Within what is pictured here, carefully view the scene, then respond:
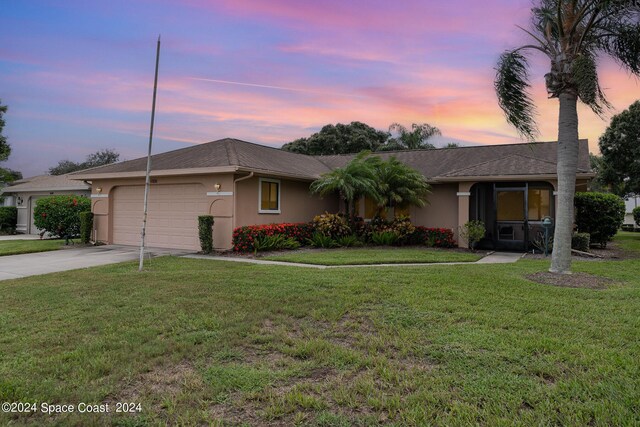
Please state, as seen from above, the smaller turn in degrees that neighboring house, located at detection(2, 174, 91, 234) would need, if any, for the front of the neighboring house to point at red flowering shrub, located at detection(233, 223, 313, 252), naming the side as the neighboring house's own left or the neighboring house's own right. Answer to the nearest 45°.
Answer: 0° — it already faces it

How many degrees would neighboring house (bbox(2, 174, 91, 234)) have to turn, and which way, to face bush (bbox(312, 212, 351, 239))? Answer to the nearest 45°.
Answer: approximately 45° to its left

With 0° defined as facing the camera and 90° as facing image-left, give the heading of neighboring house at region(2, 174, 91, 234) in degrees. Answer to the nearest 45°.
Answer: approximately 0°

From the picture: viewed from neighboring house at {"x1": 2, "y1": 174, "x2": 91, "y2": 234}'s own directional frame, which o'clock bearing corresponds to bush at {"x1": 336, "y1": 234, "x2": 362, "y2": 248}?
The bush is roughly at 11 o'clock from the neighboring house.

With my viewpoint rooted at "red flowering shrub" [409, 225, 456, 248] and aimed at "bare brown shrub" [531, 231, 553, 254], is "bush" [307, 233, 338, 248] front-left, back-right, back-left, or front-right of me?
back-right

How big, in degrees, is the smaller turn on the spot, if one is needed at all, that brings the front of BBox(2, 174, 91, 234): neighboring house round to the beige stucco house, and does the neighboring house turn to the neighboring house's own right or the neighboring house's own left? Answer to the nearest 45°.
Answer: approximately 45° to the neighboring house's own left

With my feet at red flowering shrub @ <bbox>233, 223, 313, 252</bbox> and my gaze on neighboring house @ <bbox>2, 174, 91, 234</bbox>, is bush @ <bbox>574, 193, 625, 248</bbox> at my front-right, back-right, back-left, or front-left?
back-right

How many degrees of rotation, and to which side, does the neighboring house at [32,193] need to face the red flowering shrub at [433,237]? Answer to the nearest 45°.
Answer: approximately 45° to its left

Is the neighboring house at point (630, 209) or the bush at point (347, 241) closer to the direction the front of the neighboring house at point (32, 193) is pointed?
the bush
